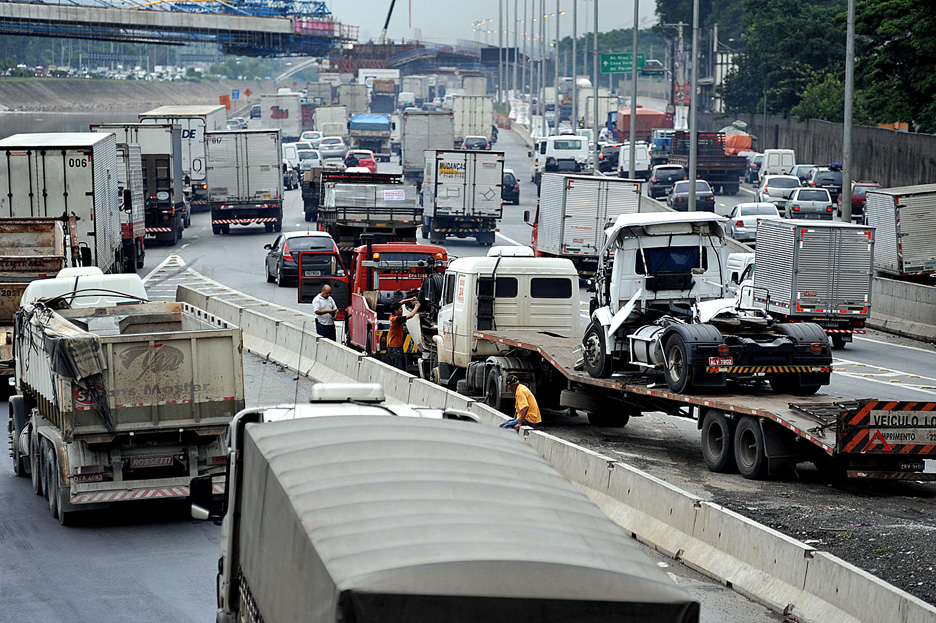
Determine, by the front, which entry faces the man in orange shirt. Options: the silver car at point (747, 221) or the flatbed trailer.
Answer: the flatbed trailer

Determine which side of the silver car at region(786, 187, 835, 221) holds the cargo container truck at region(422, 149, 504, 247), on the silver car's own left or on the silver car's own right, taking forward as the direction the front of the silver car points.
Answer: on the silver car's own left

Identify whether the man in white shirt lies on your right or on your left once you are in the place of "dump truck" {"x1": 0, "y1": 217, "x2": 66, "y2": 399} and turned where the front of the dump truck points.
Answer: on your right

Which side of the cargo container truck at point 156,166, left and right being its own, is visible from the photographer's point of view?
back

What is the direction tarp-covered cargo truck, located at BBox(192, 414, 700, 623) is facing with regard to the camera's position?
facing away from the viewer and to the left of the viewer

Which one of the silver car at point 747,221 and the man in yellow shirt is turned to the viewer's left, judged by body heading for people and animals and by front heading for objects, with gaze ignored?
the man in yellow shirt

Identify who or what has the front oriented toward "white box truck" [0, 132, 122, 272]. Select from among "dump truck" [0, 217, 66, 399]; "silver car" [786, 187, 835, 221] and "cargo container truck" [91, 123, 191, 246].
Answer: the dump truck

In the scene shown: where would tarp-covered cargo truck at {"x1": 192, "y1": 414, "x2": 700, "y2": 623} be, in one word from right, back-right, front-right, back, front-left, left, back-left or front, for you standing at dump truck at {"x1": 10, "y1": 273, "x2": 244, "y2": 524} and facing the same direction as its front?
back

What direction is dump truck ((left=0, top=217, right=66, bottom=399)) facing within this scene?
away from the camera

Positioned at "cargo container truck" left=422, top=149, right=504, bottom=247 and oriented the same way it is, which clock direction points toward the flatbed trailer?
The flatbed trailer is roughly at 6 o'clock from the cargo container truck.

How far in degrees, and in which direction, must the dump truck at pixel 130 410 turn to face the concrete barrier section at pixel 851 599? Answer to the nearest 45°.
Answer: approximately 135° to its right
